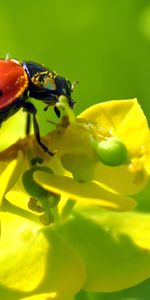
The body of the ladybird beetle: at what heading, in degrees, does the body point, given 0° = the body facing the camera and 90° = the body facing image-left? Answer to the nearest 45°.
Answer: approximately 270°
